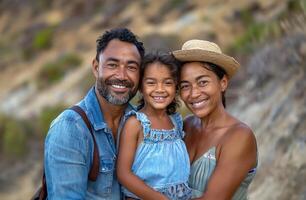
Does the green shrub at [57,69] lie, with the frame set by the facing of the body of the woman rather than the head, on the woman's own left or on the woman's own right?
on the woman's own right

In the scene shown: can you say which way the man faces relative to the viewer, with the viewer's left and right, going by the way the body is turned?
facing the viewer and to the right of the viewer

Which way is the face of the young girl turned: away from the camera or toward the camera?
toward the camera

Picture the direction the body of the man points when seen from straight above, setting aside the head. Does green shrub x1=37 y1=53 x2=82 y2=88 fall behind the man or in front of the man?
behind

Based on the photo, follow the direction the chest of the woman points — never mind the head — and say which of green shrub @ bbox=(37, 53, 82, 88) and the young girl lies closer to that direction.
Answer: the young girl

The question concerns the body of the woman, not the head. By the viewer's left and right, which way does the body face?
facing the viewer and to the left of the viewer

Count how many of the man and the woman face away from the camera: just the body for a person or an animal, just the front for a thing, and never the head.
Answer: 0

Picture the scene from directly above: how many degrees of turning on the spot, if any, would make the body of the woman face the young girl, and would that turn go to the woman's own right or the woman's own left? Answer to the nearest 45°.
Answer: approximately 45° to the woman's own right

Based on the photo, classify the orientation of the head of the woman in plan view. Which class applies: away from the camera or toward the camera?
toward the camera
